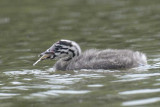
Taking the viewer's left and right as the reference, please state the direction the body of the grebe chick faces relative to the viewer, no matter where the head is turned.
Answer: facing to the left of the viewer
